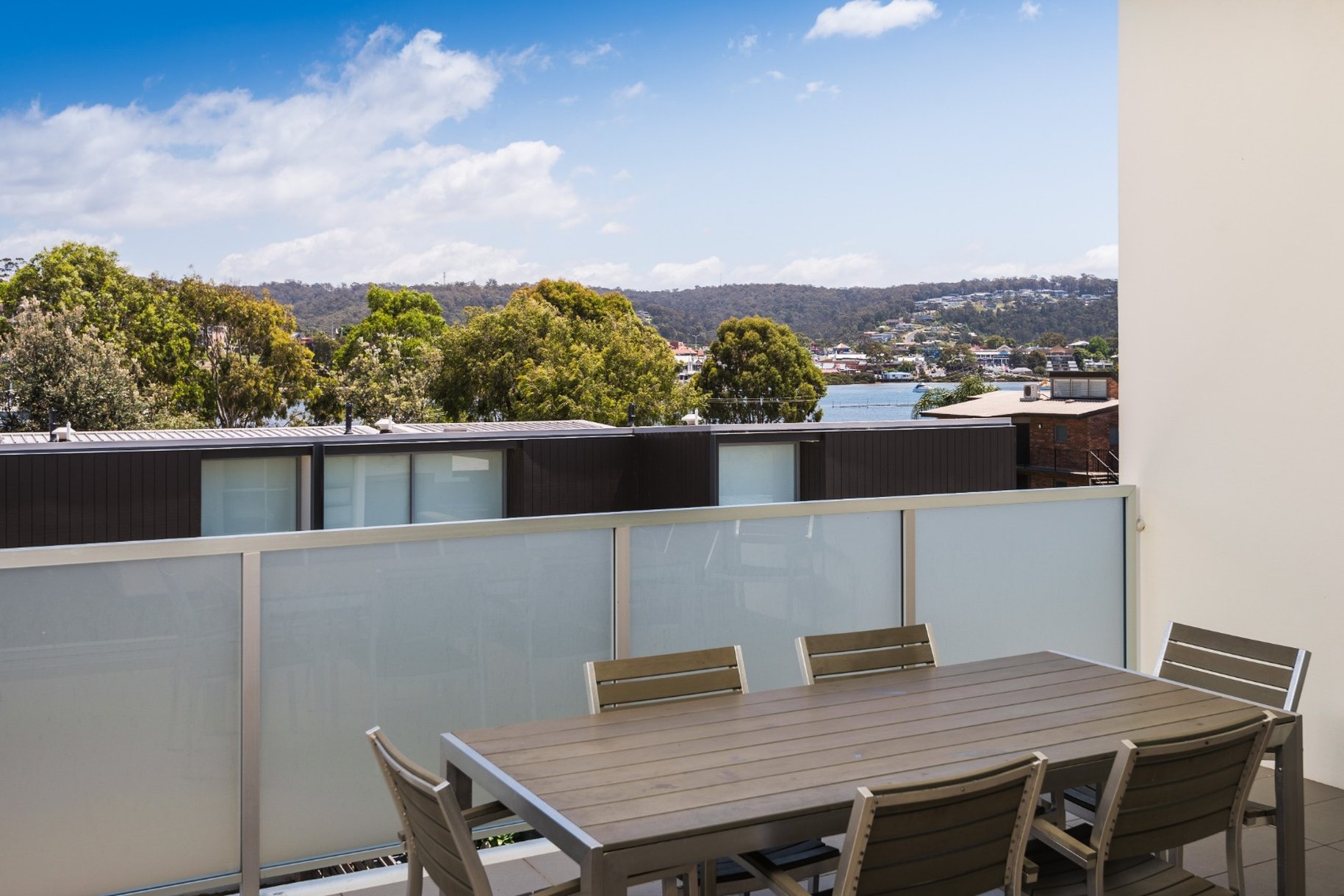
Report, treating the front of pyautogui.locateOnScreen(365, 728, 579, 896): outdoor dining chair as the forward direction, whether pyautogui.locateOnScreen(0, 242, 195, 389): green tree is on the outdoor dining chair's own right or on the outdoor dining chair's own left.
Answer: on the outdoor dining chair's own left

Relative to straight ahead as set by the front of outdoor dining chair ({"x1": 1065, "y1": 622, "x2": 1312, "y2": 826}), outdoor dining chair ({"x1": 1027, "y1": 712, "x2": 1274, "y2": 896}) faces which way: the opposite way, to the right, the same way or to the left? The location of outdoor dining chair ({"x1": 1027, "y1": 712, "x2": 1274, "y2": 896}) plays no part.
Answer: to the right

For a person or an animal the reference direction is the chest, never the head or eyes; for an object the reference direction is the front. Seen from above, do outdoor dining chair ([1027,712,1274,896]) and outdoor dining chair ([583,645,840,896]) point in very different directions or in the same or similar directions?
very different directions

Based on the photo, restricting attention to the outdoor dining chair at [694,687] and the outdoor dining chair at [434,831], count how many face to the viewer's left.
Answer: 0

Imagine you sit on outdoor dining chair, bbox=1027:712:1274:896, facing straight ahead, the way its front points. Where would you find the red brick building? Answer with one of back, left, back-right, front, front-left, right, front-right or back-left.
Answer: front-right

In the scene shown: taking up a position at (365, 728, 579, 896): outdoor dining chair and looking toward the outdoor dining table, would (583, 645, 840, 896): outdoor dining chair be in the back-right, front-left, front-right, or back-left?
front-left

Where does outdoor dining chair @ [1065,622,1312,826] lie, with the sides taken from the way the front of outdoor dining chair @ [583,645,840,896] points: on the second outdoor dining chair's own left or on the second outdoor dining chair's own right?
on the second outdoor dining chair's own left

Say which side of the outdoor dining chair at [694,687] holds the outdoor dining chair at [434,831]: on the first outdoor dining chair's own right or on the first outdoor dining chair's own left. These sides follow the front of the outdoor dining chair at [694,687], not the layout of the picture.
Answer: on the first outdoor dining chair's own right

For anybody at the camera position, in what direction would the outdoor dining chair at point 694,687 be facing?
facing the viewer and to the right of the viewer

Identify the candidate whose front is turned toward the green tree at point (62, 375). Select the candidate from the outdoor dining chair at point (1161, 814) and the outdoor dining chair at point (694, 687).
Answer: the outdoor dining chair at point (1161, 814)

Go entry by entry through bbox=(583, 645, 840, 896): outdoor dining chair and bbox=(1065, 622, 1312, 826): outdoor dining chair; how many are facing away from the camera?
0

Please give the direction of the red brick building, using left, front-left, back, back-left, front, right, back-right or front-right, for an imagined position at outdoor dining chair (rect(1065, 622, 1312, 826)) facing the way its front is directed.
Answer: back-right

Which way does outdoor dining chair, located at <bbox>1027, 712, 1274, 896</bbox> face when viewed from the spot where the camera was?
facing away from the viewer and to the left of the viewer

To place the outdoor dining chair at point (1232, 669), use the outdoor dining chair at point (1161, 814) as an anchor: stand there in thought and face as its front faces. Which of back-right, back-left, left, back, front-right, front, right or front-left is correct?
front-right

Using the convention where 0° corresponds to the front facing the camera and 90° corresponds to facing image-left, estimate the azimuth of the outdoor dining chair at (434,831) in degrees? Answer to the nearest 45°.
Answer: approximately 225°
